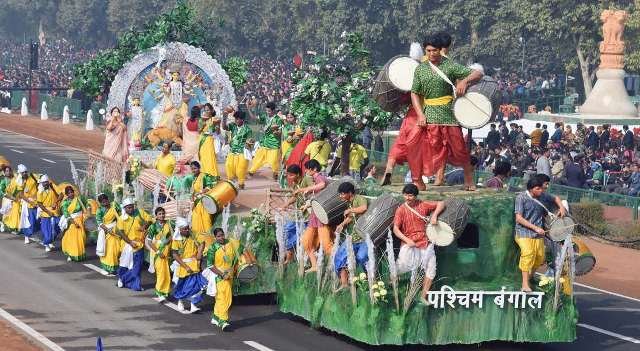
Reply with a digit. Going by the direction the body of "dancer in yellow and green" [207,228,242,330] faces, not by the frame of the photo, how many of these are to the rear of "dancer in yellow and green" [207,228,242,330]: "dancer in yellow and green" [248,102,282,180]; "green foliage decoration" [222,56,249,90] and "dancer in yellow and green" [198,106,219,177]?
3

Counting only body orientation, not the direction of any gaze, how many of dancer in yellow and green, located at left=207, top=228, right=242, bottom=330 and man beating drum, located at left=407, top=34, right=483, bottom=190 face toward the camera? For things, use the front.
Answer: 2

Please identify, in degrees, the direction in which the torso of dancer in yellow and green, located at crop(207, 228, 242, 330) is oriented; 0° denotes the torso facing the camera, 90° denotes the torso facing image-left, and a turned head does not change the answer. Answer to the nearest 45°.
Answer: approximately 0°

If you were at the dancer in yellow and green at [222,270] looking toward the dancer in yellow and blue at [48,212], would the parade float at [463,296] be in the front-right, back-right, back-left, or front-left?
back-right

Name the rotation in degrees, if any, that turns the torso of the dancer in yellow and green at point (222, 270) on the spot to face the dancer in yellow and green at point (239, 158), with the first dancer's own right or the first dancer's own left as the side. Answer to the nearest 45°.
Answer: approximately 180°
